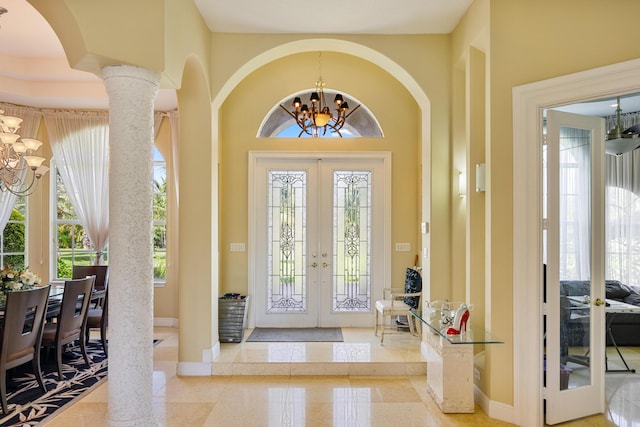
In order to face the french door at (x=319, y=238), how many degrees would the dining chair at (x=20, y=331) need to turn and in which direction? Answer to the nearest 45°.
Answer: approximately 135° to its right

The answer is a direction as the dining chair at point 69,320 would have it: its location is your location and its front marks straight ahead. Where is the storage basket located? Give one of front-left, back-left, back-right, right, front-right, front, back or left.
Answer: back-right

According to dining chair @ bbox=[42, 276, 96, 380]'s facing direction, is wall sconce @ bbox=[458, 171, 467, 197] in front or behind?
behind

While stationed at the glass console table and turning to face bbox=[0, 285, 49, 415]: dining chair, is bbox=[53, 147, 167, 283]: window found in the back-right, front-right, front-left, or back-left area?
front-right

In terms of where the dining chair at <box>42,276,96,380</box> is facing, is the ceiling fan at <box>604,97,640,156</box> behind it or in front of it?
behind

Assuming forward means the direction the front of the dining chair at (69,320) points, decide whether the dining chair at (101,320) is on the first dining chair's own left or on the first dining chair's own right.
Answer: on the first dining chair's own right

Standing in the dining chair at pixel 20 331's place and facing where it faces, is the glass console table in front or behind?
behind

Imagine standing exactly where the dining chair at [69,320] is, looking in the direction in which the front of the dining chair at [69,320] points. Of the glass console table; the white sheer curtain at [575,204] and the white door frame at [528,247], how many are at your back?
3

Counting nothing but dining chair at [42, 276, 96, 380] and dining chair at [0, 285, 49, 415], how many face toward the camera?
0

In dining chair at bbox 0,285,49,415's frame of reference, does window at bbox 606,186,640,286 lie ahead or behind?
behind

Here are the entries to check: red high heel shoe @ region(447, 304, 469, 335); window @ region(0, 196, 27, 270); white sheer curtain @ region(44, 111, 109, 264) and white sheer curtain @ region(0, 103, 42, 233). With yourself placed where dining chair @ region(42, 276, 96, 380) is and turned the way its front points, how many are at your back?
1

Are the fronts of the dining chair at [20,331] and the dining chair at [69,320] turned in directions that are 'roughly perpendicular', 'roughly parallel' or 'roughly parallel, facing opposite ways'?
roughly parallel

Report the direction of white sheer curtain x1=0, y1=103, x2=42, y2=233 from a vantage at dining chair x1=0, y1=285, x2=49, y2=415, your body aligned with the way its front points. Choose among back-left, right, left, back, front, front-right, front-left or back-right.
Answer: front-right

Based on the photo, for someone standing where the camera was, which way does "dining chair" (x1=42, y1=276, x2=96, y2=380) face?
facing away from the viewer and to the left of the viewer

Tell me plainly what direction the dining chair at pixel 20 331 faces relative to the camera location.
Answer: facing away from the viewer and to the left of the viewer
